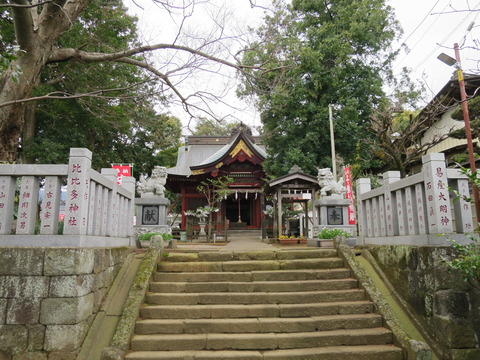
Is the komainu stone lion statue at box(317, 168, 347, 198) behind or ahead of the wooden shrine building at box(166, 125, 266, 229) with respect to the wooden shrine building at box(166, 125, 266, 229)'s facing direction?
ahead

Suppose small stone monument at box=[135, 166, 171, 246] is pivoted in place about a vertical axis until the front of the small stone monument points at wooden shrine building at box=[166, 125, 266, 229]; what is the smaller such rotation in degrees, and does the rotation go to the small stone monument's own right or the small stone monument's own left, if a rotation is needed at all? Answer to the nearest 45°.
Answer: approximately 135° to the small stone monument's own left

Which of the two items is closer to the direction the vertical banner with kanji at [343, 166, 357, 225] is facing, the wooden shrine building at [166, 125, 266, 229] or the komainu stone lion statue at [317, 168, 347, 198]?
the komainu stone lion statue

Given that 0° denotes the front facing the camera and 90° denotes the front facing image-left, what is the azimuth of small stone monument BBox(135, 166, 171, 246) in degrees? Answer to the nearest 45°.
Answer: approximately 0°

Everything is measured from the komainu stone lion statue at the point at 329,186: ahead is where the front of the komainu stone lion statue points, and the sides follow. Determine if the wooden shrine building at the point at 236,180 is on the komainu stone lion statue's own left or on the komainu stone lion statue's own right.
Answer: on the komainu stone lion statue's own right
